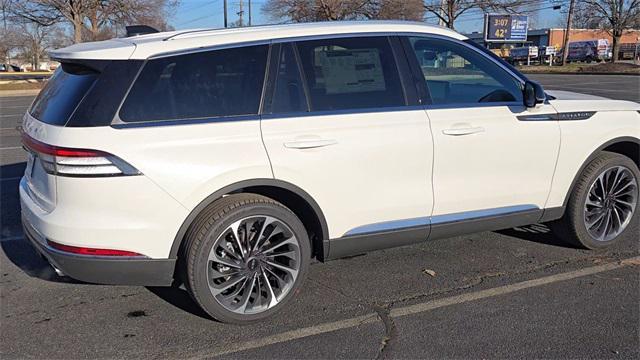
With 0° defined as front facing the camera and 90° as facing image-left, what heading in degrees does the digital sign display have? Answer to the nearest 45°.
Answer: approximately 0°

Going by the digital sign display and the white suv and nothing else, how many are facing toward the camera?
1

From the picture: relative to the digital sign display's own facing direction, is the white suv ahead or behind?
ahead

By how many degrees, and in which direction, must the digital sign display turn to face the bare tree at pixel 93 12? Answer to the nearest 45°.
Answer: approximately 45° to its right

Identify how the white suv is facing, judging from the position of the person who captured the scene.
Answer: facing away from the viewer and to the right of the viewer

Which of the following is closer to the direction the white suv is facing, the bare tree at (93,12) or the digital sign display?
the digital sign display

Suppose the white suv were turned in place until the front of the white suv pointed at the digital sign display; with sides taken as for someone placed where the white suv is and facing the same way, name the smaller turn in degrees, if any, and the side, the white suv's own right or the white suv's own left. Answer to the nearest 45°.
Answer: approximately 45° to the white suv's own left

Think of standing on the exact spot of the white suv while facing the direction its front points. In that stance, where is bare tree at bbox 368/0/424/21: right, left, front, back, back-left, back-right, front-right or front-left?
front-left

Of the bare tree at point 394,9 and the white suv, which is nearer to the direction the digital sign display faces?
the white suv
